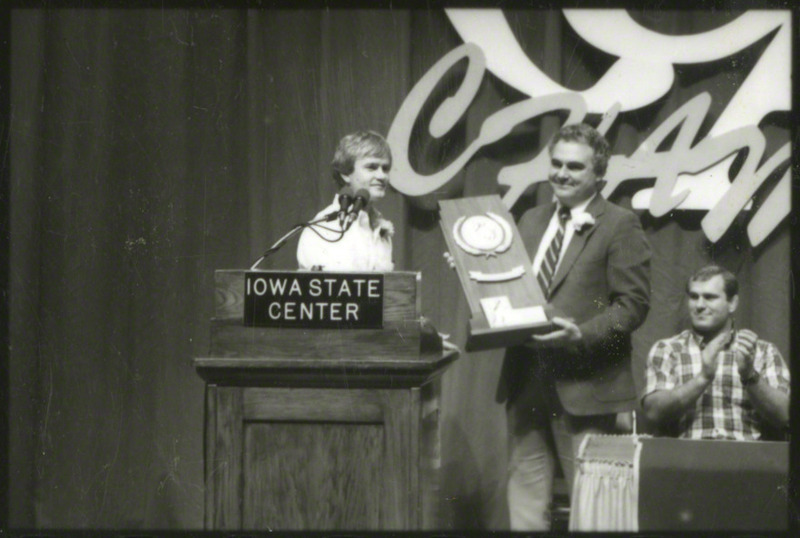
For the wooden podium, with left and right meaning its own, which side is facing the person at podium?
back

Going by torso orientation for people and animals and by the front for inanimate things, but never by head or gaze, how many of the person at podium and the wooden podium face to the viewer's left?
0

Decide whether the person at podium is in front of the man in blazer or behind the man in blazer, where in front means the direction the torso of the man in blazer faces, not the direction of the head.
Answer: in front

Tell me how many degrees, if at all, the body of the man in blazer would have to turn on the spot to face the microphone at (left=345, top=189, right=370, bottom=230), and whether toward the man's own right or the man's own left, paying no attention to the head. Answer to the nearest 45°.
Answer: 0° — they already face it

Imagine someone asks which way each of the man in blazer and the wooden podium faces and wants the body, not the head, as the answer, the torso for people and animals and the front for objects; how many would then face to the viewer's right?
0

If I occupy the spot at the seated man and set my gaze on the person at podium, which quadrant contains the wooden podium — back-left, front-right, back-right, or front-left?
front-left

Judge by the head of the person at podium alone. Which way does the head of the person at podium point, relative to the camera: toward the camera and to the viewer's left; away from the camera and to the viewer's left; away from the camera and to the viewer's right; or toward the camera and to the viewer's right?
toward the camera and to the viewer's right

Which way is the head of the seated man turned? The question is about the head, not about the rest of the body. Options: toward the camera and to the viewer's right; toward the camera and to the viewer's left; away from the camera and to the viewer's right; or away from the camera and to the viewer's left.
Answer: toward the camera and to the viewer's left

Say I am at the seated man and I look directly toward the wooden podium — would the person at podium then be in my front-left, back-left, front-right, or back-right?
front-right

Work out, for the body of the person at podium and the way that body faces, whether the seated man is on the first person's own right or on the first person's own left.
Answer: on the first person's own left

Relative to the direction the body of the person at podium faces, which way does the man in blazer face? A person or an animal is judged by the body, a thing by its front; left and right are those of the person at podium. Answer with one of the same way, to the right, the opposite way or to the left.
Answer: to the right

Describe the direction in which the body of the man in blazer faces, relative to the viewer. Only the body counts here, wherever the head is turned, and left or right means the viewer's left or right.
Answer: facing the viewer and to the left of the viewer

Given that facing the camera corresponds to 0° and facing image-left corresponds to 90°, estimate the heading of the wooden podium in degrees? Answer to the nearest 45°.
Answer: approximately 0°

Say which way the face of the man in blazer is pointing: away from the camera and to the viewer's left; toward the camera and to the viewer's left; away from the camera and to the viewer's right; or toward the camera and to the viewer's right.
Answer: toward the camera and to the viewer's left
